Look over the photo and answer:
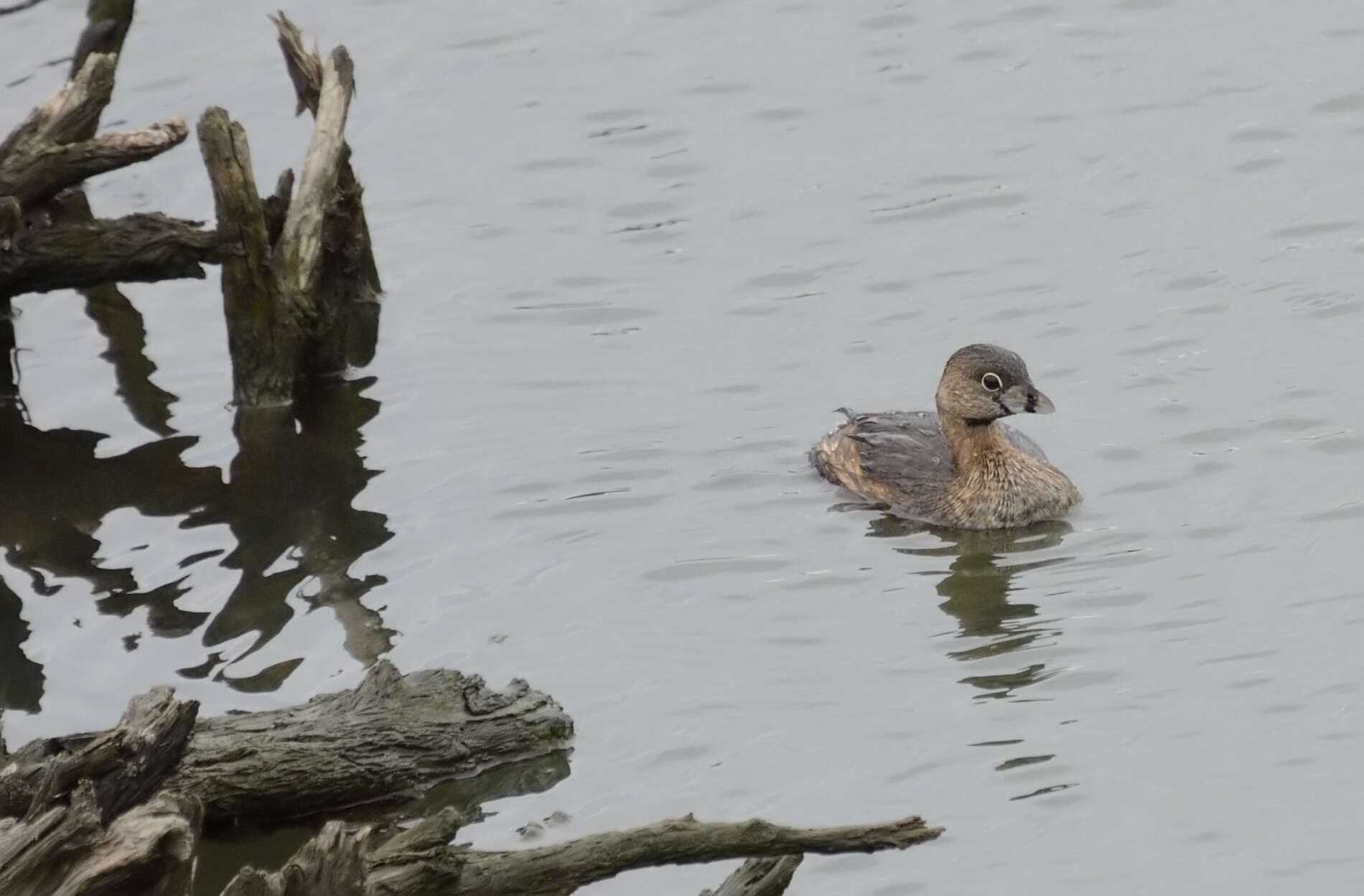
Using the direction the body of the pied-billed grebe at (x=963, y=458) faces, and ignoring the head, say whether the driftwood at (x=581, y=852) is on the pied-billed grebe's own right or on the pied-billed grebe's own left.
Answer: on the pied-billed grebe's own right

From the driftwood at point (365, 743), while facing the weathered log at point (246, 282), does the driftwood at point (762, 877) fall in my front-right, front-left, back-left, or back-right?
back-right

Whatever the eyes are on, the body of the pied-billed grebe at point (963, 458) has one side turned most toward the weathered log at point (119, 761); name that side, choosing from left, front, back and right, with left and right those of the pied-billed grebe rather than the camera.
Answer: right

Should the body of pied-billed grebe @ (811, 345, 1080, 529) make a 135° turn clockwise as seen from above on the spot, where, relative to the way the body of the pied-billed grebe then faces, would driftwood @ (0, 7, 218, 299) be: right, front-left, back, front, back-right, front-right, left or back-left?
front

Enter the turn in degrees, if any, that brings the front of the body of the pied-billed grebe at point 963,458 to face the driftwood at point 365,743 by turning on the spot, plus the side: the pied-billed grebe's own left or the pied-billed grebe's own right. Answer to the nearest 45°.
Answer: approximately 90° to the pied-billed grebe's own right

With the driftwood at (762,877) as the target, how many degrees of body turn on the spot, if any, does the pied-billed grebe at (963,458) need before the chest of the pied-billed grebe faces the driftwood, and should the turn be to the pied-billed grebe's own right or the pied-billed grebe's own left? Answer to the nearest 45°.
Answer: approximately 45° to the pied-billed grebe's own right

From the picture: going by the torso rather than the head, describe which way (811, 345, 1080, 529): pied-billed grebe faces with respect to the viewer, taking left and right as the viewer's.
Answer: facing the viewer and to the right of the viewer

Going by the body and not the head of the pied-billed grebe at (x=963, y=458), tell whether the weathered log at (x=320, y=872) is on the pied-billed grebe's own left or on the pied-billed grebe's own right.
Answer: on the pied-billed grebe's own right

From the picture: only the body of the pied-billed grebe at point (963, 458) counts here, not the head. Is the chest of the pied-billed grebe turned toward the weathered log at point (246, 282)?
no
